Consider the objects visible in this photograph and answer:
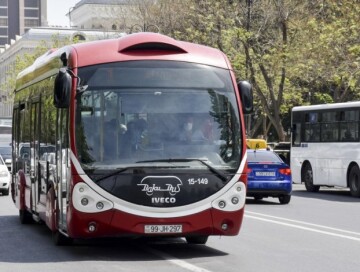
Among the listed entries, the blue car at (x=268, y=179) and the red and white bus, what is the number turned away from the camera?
1

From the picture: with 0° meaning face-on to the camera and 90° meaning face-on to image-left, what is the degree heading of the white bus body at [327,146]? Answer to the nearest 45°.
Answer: approximately 135°

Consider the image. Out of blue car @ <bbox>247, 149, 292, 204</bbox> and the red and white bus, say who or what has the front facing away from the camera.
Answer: the blue car

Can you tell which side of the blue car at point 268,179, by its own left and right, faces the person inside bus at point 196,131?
back

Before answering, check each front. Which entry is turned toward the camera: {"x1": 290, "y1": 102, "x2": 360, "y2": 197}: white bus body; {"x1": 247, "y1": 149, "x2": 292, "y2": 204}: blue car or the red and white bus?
the red and white bus

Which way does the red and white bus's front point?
toward the camera

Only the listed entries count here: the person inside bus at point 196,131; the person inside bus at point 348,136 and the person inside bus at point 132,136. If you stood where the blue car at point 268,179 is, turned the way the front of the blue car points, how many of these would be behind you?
2

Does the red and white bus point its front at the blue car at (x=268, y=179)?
no

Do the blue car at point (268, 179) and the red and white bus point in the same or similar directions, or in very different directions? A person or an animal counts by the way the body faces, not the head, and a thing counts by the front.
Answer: very different directions

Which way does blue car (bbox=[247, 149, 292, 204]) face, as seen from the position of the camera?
facing away from the viewer

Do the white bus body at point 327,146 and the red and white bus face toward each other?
no

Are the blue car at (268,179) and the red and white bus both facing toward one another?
no

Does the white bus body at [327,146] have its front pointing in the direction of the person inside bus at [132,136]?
no

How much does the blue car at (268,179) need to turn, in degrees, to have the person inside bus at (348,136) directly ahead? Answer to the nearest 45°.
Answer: approximately 45° to its right

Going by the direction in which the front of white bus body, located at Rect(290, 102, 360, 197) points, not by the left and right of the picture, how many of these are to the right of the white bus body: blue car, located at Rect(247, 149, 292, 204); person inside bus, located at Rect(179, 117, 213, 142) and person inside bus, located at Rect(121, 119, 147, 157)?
0

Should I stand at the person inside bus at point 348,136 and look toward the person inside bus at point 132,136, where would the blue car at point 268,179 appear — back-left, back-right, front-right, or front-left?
front-right
